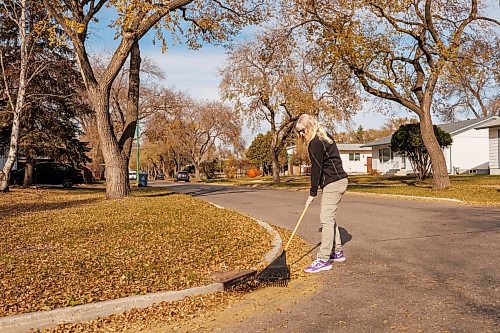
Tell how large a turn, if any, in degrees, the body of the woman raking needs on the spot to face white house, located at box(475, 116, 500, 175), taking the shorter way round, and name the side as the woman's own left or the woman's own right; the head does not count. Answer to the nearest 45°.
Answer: approximately 135° to the woman's own right

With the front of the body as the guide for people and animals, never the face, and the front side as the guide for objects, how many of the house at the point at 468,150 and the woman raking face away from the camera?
0

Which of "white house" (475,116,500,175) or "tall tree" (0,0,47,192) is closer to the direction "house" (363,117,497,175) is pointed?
the tall tree

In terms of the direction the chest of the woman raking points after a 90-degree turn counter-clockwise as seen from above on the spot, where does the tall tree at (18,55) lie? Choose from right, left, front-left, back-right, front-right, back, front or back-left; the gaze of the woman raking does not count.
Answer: back-right

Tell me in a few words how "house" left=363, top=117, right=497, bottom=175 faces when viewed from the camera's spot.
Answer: facing the viewer and to the left of the viewer

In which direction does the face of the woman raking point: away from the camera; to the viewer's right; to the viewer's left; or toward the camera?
to the viewer's left

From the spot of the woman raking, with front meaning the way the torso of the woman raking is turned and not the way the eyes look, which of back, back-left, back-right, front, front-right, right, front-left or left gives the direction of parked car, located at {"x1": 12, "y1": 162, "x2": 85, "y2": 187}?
front-right

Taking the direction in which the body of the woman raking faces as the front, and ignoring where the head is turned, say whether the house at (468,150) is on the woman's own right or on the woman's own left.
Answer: on the woman's own right

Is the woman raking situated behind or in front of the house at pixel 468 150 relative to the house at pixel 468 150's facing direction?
in front

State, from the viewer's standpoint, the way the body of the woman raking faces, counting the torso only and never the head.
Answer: to the viewer's left
